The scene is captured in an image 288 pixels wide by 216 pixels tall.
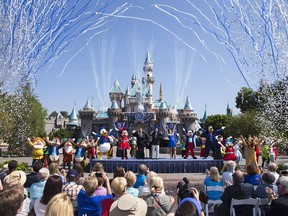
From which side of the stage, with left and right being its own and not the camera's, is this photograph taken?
front

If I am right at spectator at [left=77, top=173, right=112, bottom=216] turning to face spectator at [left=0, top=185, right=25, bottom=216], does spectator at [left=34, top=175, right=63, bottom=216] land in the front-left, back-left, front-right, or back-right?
front-right

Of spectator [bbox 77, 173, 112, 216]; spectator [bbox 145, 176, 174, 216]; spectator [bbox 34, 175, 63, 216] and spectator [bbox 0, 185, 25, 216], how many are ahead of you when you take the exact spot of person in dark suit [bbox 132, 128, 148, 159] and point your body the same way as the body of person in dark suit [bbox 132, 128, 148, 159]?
4

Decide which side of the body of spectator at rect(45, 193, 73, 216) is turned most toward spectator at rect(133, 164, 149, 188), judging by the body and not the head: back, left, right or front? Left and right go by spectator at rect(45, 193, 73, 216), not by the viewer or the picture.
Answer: front

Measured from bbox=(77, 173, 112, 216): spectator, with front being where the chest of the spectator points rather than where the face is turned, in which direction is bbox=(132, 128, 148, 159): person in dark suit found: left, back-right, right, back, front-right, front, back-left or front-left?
front

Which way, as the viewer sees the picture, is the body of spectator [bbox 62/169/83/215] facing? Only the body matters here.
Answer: away from the camera

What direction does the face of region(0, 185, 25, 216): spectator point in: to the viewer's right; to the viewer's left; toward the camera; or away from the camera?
away from the camera

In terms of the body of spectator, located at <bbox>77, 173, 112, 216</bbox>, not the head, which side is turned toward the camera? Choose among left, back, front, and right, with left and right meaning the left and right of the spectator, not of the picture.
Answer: back

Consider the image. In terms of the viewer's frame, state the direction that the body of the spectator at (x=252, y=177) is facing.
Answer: away from the camera

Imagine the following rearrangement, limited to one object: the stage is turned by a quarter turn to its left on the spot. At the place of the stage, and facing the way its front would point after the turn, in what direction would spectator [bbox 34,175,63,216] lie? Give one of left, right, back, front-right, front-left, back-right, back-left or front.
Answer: right

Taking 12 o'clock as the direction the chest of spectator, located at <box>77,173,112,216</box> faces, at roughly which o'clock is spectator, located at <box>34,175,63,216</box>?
spectator, located at <box>34,175,63,216</box> is roughly at 8 o'clock from spectator, located at <box>77,173,112,216</box>.

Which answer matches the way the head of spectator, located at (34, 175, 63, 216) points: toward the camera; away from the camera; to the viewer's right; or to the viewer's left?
away from the camera

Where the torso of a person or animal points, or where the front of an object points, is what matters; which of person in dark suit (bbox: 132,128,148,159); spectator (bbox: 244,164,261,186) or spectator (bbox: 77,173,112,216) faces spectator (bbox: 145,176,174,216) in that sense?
the person in dark suit

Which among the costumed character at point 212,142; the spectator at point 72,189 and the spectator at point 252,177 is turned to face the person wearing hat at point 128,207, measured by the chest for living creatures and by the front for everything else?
the costumed character

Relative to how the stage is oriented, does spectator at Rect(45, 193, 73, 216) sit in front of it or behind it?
in front

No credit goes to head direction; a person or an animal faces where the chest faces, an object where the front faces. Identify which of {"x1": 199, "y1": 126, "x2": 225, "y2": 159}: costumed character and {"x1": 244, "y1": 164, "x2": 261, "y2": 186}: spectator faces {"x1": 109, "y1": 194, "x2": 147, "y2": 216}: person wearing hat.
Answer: the costumed character

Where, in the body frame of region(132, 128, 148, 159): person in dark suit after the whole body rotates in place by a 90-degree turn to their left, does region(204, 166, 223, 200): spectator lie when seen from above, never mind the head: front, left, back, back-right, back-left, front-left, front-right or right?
right

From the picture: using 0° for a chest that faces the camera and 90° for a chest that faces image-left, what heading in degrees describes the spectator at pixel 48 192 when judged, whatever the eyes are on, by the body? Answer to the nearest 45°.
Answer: approximately 225°

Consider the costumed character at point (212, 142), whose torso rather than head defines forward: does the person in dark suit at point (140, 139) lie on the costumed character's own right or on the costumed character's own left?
on the costumed character's own right

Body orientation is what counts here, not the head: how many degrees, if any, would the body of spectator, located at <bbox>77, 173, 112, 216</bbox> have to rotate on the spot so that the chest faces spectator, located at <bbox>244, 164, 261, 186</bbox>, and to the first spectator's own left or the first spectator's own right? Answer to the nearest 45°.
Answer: approximately 45° to the first spectator's own right

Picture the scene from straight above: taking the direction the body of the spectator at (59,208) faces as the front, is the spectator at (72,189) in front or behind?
in front
